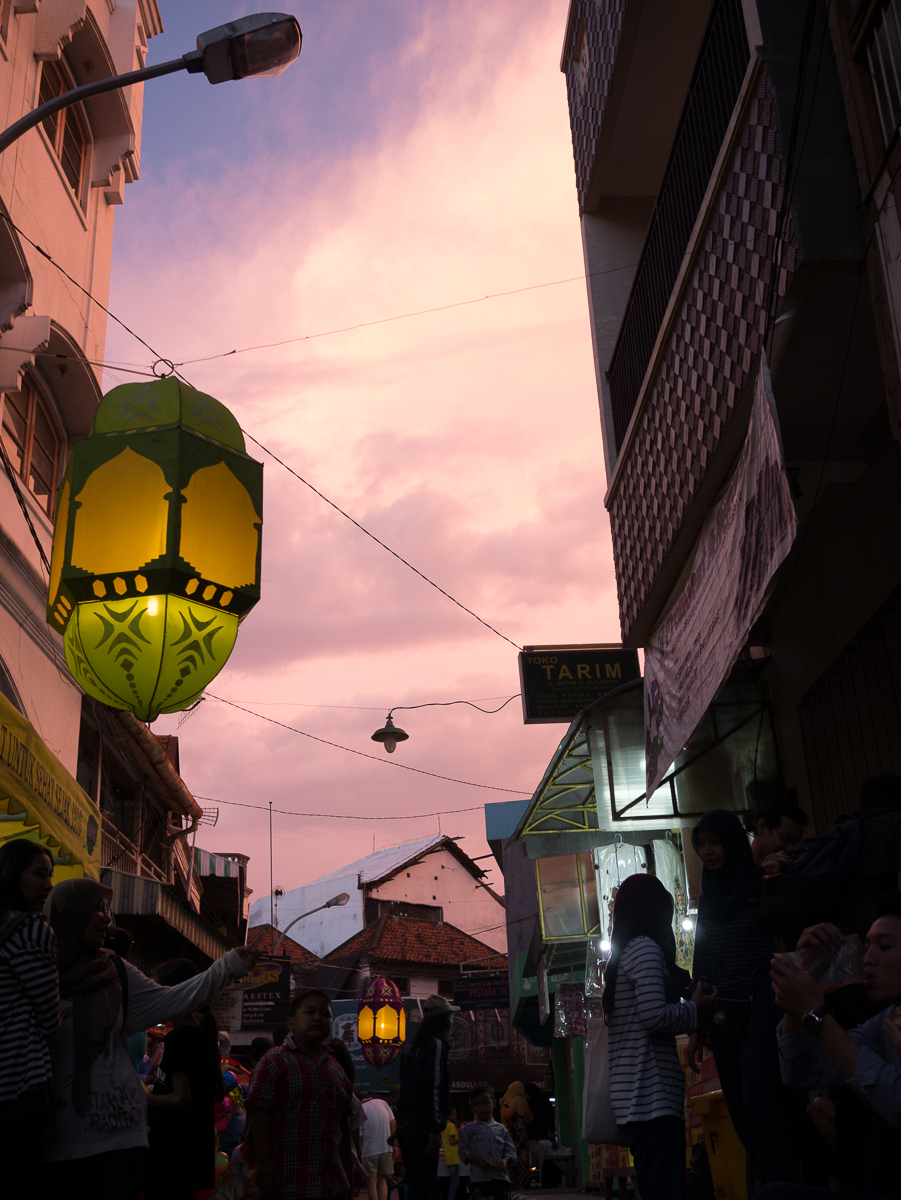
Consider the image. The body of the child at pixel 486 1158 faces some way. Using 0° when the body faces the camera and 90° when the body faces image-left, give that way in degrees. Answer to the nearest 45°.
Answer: approximately 0°

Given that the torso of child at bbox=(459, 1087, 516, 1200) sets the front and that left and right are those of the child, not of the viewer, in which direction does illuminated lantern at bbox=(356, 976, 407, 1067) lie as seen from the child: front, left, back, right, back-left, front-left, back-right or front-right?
back

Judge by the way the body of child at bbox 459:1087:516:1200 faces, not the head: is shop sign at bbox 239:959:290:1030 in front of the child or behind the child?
behind

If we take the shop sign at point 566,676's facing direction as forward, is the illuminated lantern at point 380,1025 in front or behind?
behind

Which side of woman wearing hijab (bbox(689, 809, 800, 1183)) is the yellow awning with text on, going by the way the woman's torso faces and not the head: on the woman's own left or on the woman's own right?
on the woman's own right

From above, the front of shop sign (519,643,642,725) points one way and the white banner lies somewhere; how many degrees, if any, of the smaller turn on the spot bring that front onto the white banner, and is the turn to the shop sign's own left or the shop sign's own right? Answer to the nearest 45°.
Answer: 0° — it already faces it

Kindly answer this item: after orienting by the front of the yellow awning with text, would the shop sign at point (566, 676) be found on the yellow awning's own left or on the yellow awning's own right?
on the yellow awning's own left

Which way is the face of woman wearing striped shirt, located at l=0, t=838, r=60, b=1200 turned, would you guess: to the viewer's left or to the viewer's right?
to the viewer's right
